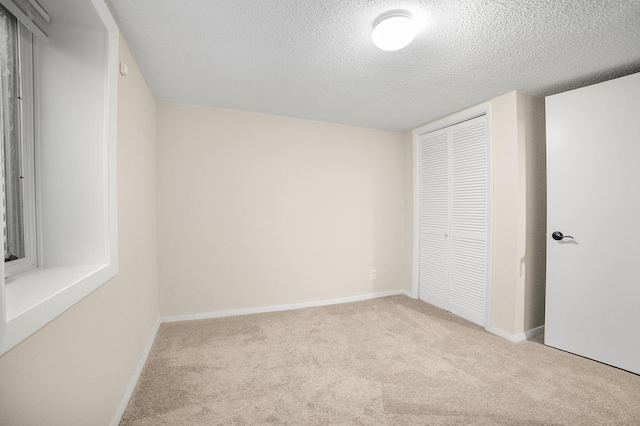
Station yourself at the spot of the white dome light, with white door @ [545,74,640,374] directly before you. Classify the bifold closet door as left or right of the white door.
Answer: left

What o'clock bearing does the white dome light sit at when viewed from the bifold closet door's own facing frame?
The white dome light is roughly at 11 o'clock from the bifold closet door.

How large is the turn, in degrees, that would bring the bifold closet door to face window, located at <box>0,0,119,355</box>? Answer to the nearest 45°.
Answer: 0° — it already faces it

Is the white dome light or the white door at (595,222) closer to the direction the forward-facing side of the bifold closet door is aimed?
the white dome light

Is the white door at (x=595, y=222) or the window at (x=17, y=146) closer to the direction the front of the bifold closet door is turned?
the window

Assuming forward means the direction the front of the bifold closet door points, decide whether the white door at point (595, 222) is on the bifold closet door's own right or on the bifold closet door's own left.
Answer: on the bifold closet door's own left

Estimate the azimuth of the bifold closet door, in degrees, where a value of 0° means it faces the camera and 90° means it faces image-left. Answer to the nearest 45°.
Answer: approximately 45°

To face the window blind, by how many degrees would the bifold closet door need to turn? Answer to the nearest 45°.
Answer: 0° — it already faces it
